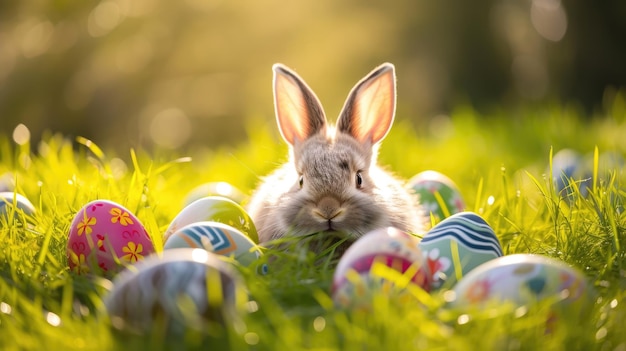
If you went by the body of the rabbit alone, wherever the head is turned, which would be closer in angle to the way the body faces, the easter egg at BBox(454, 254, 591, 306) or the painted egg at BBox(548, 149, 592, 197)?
the easter egg

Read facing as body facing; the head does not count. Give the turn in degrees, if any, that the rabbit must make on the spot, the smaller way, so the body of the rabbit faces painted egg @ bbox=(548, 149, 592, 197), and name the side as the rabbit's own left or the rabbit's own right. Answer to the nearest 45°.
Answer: approximately 135° to the rabbit's own left

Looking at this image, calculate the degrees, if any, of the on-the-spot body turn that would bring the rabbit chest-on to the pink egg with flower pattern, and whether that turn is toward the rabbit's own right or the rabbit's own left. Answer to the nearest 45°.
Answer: approximately 45° to the rabbit's own right

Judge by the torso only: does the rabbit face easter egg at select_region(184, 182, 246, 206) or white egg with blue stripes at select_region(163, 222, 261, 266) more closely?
the white egg with blue stripes

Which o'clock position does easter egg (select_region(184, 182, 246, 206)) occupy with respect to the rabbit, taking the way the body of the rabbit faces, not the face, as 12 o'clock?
The easter egg is roughly at 4 o'clock from the rabbit.

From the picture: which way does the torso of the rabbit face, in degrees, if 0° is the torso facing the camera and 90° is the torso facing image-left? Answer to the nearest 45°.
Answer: approximately 0°

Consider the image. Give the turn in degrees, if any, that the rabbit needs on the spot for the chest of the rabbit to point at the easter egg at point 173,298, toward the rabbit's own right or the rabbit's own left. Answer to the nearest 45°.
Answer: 0° — it already faces it

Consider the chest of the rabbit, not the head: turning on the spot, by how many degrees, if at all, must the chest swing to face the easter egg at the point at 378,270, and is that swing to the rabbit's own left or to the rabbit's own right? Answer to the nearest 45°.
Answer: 0° — it already faces it
